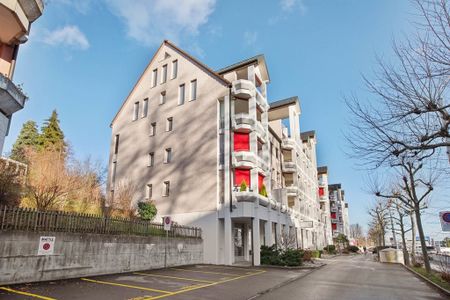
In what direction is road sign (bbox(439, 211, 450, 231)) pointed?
toward the camera

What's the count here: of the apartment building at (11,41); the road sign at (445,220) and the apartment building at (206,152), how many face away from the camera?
0

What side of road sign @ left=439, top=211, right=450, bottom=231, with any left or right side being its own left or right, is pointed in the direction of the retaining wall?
right

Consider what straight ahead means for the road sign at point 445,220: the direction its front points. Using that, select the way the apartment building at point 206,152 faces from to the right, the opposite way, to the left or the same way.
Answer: to the left

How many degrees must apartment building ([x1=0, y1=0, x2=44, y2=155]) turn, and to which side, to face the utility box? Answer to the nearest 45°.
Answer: approximately 45° to its left

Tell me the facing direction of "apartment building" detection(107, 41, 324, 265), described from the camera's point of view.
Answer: facing the viewer and to the right of the viewer

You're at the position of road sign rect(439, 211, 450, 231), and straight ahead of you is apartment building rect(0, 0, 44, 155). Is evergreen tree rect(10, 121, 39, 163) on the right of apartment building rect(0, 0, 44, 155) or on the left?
right

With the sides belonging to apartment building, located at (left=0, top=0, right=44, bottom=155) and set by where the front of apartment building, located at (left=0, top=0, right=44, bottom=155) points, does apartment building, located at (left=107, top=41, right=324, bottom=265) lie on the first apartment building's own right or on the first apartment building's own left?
on the first apartment building's own left

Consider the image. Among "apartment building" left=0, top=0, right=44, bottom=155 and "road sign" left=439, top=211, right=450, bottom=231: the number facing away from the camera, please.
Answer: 0

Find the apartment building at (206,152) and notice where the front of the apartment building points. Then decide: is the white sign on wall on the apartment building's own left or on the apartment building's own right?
on the apartment building's own right

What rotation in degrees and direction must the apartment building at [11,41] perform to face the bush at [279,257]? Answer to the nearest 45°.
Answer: approximately 45° to its left
